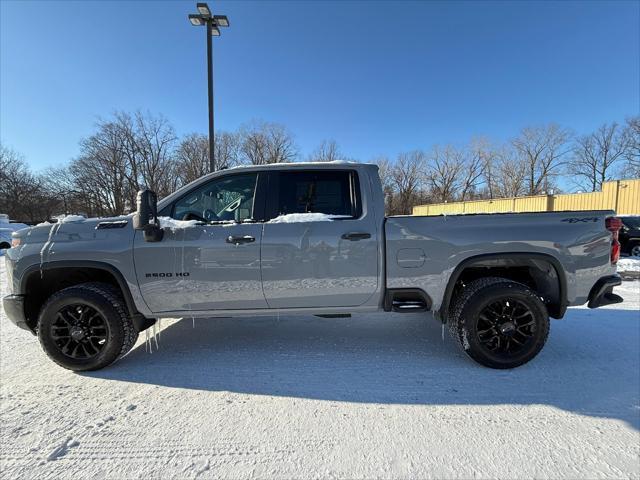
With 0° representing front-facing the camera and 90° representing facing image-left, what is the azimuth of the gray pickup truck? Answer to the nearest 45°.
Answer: approximately 90°

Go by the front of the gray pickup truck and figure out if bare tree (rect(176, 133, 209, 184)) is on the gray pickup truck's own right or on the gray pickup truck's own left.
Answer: on the gray pickup truck's own right

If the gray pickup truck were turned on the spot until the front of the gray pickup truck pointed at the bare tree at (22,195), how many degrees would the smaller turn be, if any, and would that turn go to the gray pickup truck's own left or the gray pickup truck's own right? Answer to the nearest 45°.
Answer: approximately 45° to the gray pickup truck's own right

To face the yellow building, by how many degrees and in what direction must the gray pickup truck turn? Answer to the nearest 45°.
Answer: approximately 135° to its right

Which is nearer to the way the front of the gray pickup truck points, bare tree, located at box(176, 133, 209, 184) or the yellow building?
the bare tree

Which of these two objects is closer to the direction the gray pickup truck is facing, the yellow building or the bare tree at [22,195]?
the bare tree
